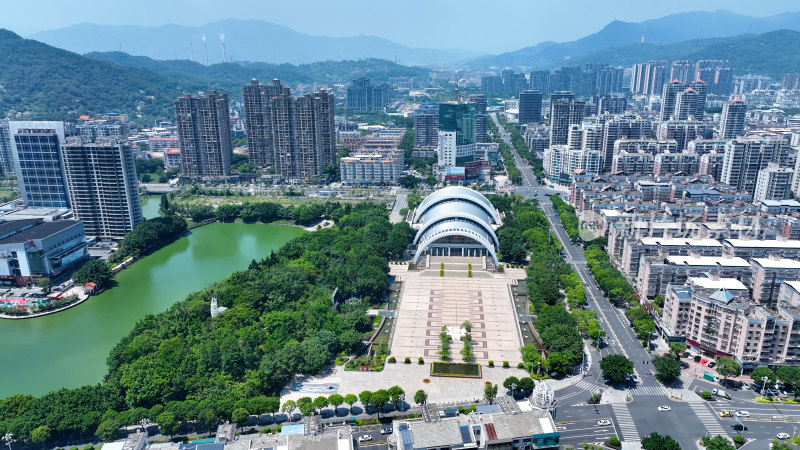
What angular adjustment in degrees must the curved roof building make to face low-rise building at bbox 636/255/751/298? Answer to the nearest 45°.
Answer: approximately 45° to its left

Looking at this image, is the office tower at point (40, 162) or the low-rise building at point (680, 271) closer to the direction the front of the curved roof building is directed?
the low-rise building

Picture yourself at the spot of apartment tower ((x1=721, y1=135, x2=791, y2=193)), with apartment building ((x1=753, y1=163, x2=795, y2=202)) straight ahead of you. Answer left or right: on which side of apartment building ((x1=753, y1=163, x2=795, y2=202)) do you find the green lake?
right

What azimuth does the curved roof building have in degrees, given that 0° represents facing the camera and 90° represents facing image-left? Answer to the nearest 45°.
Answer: approximately 0°

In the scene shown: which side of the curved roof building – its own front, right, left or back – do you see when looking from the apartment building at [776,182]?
left

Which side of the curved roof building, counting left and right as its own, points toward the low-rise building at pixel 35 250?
right

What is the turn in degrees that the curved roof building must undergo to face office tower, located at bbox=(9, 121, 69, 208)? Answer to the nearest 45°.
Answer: approximately 90° to its right

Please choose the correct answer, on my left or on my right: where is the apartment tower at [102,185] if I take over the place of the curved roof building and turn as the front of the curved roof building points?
on my right

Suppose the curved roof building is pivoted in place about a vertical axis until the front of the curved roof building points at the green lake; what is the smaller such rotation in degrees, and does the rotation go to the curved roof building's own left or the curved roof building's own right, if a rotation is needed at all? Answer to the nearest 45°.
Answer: approximately 45° to the curved roof building's own right
